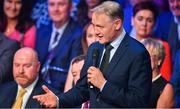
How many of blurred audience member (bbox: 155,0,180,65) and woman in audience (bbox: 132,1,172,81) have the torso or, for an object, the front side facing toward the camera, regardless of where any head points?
2

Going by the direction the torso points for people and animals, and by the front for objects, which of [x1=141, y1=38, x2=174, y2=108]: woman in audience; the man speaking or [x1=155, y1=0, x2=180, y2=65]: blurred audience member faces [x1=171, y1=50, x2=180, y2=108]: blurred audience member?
[x1=155, y1=0, x2=180, y2=65]: blurred audience member

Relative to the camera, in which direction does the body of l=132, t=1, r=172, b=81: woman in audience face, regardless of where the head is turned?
toward the camera

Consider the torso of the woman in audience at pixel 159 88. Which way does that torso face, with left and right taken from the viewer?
facing the viewer and to the left of the viewer

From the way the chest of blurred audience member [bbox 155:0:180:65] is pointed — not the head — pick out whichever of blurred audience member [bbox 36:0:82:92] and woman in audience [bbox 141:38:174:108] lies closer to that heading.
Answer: the woman in audience

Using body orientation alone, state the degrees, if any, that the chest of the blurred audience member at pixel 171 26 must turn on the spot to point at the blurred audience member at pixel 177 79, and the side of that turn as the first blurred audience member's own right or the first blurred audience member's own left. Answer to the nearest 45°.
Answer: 0° — they already face them

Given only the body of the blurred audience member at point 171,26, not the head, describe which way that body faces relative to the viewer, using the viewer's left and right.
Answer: facing the viewer

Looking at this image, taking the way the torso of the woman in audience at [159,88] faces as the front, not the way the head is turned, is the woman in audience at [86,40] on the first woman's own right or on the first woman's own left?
on the first woman's own right
